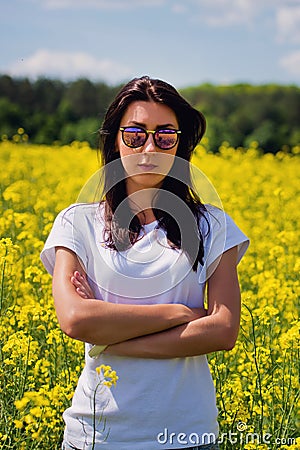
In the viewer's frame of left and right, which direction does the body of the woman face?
facing the viewer

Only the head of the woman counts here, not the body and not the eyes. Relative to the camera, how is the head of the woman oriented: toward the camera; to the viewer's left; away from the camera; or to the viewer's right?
toward the camera
